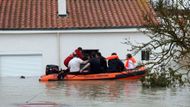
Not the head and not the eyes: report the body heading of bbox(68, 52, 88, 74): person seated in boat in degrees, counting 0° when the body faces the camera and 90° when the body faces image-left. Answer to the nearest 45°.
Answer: approximately 225°

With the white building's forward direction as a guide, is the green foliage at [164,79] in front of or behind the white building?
in front

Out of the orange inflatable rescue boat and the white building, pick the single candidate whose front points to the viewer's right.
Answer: the orange inflatable rescue boat

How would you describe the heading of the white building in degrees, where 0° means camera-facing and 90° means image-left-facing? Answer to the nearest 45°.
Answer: approximately 0°

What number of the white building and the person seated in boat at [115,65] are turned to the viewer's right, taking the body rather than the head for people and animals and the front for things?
0

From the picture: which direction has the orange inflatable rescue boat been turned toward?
to the viewer's right
